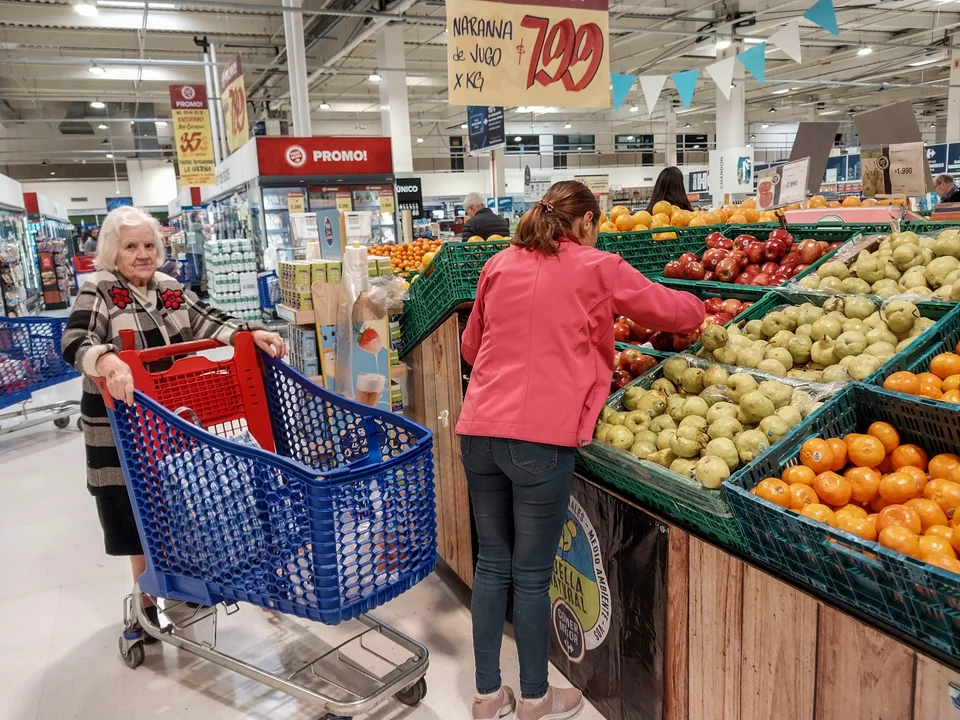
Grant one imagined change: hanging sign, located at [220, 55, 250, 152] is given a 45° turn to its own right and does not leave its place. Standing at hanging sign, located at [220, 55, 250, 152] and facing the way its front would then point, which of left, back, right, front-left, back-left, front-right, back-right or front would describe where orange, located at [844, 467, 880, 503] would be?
left

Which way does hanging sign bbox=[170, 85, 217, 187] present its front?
toward the camera

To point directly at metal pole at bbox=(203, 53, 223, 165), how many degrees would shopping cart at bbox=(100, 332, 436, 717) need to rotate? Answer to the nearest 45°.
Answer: approximately 135° to its left

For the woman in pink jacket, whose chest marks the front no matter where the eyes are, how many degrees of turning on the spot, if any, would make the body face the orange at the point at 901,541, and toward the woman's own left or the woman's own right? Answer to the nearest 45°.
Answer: approximately 90° to the woman's own right

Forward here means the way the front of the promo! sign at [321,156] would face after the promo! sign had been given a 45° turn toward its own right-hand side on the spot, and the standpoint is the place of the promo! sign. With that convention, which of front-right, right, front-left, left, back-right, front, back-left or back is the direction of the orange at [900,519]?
front-left

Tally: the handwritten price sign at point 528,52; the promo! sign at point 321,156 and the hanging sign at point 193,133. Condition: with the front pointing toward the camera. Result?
3

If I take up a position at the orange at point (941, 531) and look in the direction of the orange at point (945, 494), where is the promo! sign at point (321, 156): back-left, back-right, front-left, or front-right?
front-left

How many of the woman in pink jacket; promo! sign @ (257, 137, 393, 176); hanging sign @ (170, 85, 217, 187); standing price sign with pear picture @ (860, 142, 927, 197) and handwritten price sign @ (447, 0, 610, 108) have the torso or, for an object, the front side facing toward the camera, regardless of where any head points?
4

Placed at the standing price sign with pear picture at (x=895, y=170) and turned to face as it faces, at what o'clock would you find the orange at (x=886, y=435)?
The orange is roughly at 12 o'clock from the standing price sign with pear picture.

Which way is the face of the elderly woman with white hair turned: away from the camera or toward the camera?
toward the camera

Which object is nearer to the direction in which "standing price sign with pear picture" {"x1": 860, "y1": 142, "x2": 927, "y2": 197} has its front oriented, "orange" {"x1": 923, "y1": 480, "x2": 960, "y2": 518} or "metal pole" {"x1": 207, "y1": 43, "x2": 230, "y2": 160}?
the orange

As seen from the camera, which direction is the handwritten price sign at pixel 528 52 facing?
toward the camera

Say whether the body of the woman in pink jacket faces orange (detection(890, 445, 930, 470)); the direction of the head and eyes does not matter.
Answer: no

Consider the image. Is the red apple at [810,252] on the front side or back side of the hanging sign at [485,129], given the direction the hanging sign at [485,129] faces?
on the front side

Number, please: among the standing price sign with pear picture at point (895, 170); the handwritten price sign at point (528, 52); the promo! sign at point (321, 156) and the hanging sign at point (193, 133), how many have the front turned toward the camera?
4
